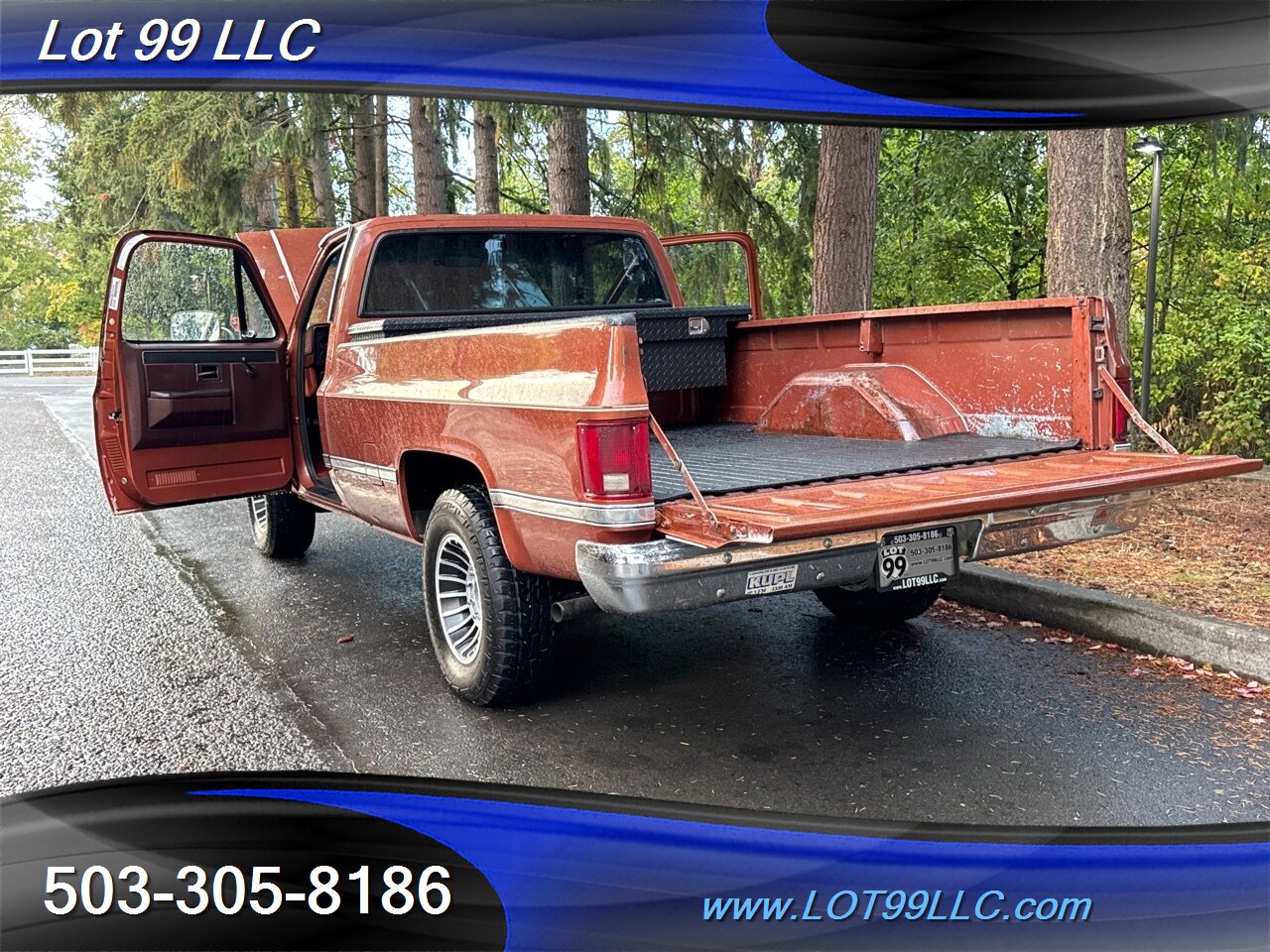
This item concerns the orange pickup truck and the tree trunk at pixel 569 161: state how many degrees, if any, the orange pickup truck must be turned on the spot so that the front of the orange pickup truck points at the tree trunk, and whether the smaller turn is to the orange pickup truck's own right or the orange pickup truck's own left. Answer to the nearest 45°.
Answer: approximately 45° to the orange pickup truck's own right

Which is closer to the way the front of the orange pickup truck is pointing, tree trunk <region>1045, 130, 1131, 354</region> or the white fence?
the white fence

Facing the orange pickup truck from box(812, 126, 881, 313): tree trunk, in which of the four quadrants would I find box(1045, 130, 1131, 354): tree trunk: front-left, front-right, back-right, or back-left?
front-left

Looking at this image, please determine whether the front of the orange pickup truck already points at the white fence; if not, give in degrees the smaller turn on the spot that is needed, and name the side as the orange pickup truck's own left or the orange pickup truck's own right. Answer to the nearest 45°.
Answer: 0° — it already faces it

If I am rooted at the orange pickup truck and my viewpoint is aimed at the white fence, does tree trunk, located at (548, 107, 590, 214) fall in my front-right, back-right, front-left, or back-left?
front-right

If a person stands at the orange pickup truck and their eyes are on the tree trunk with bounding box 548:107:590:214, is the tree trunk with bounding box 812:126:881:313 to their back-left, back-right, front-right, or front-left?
front-right

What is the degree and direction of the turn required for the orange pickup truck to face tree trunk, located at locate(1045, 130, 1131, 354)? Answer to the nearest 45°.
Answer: approximately 90° to its right

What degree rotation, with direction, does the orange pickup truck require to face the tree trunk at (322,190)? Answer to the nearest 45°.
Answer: approximately 45° to its right

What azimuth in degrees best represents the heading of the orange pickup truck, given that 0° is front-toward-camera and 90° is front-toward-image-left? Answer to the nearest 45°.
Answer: approximately 135°

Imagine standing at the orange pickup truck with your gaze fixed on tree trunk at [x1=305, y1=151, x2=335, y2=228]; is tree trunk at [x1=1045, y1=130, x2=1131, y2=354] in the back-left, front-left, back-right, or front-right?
front-right

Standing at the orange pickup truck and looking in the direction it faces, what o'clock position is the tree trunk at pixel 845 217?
The tree trunk is roughly at 2 o'clock from the orange pickup truck.
